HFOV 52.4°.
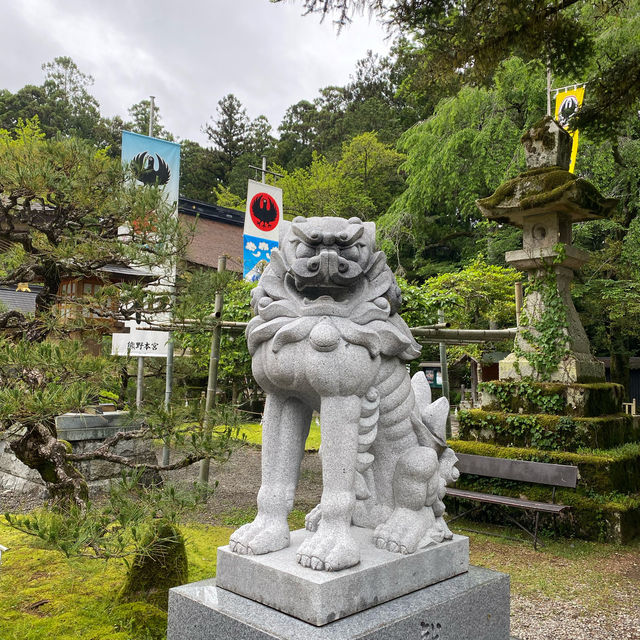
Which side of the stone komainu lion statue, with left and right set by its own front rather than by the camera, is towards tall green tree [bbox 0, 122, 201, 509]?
right

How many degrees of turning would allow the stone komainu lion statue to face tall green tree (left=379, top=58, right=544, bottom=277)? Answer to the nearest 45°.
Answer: approximately 135° to its right

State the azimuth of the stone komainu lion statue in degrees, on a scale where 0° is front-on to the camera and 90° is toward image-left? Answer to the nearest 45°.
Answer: approximately 45°

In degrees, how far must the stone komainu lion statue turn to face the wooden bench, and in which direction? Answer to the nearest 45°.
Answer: approximately 180°

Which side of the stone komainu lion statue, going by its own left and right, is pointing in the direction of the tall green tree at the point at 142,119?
right

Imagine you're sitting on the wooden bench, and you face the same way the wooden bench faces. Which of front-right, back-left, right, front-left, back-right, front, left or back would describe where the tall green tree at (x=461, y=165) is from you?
back-right
